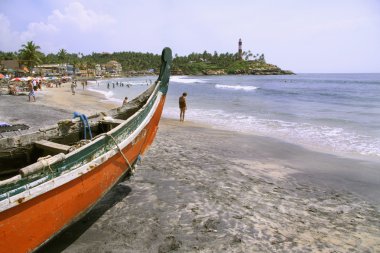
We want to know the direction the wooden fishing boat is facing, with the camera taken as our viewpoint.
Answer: facing away from the viewer and to the right of the viewer
